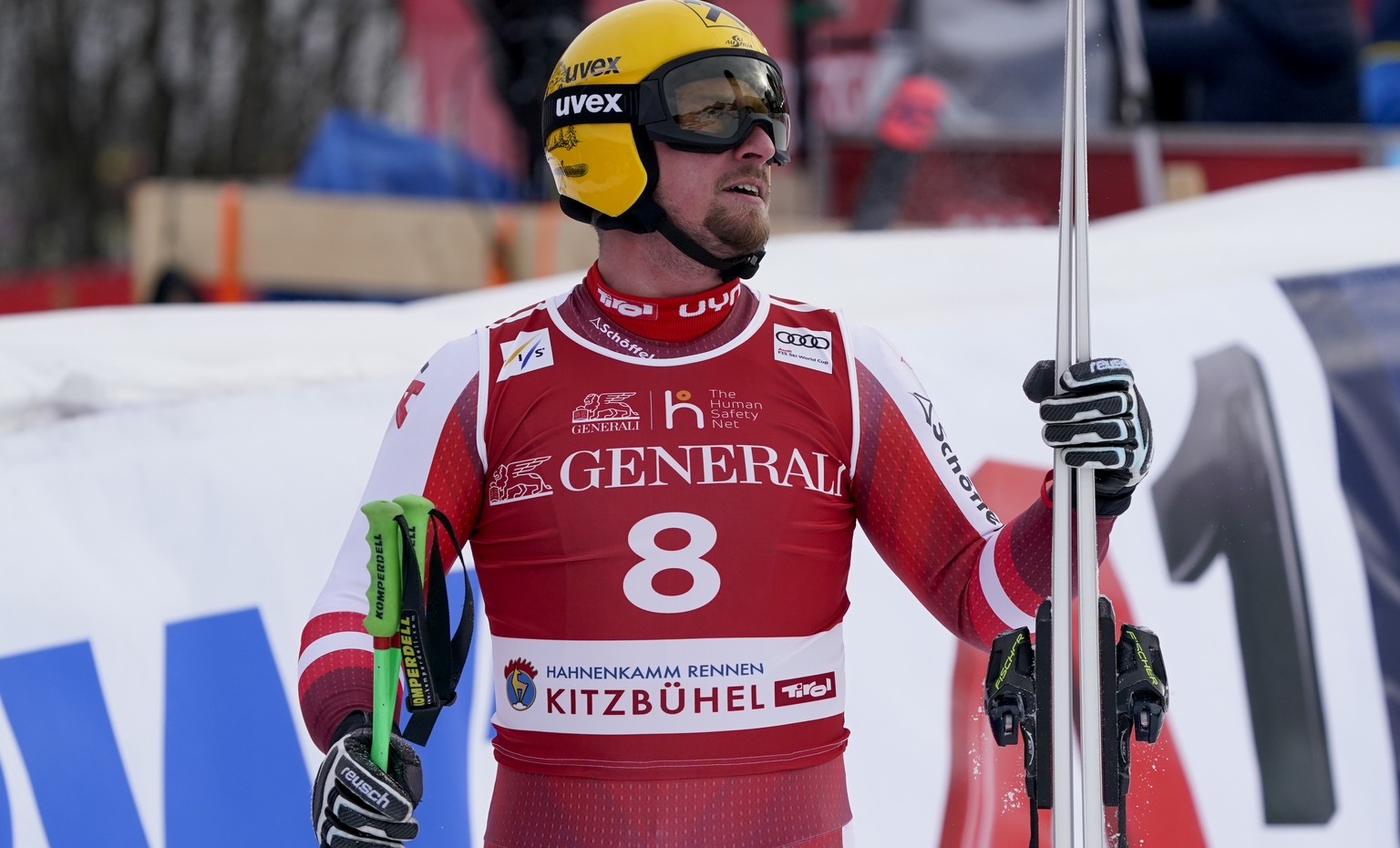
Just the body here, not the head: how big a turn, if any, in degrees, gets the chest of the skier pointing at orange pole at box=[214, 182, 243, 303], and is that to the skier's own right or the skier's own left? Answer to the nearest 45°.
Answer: approximately 135° to the skier's own right

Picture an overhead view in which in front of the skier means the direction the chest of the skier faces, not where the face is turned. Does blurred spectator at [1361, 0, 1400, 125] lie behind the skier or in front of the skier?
behind

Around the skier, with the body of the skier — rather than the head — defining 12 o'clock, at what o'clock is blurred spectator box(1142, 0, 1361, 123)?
The blurred spectator is roughly at 7 o'clock from the skier.

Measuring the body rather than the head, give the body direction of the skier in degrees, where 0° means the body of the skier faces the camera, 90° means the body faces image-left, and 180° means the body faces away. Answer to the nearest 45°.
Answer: approximately 0°

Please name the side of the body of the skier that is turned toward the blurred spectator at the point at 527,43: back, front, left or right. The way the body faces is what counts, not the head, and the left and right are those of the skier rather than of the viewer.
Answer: back

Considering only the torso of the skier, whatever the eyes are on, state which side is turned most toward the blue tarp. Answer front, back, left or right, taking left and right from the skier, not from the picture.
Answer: back
